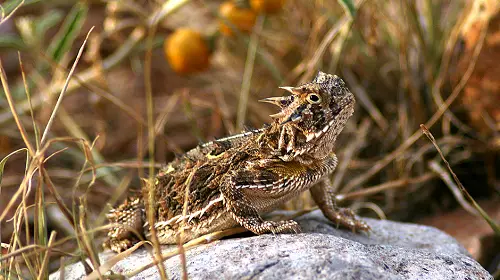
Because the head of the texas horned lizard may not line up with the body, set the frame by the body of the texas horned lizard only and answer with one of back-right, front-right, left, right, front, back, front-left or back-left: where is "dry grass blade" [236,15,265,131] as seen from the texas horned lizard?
left

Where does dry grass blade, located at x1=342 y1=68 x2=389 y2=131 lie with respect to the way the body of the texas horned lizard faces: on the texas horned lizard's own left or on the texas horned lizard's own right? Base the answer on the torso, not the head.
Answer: on the texas horned lizard's own left

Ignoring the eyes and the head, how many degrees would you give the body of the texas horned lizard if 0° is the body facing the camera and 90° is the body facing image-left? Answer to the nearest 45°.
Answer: approximately 270°

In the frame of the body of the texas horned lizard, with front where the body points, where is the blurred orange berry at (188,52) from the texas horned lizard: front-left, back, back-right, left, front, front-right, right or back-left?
left

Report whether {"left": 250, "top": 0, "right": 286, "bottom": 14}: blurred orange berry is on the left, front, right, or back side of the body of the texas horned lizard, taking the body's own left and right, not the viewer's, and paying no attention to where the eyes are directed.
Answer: left

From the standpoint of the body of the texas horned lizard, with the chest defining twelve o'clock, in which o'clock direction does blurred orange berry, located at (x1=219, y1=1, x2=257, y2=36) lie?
The blurred orange berry is roughly at 9 o'clock from the texas horned lizard.

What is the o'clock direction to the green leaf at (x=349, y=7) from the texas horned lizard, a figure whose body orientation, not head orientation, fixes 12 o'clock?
The green leaf is roughly at 10 o'clock from the texas horned lizard.

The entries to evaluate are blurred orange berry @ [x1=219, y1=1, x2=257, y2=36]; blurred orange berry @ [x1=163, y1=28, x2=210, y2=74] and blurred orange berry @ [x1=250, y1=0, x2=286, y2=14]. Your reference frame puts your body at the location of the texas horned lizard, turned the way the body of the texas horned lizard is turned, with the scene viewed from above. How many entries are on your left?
3

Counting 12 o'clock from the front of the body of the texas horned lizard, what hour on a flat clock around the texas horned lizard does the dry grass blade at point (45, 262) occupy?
The dry grass blade is roughly at 5 o'clock from the texas horned lizard.
